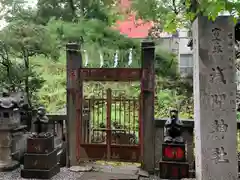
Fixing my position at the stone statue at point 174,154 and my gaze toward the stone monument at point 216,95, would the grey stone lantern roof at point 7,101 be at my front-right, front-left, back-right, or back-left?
back-right

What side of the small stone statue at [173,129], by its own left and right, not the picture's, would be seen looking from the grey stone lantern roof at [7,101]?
right

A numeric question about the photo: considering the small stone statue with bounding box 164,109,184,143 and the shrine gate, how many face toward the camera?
2

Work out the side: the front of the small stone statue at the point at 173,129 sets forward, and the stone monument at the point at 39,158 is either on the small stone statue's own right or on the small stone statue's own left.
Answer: on the small stone statue's own right

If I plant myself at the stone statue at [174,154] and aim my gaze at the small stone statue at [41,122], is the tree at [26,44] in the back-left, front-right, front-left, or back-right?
front-right

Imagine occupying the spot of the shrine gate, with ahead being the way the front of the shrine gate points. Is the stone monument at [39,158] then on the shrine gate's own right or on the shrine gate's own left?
on the shrine gate's own right

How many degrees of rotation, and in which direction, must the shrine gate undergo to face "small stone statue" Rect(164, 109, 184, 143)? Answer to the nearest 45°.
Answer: approximately 45° to its left

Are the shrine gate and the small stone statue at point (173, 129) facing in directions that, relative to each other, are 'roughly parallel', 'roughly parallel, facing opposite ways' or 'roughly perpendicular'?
roughly parallel

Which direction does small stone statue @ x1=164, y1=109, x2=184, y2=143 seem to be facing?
toward the camera

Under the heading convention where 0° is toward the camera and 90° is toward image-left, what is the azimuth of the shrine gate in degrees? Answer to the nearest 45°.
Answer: approximately 0°

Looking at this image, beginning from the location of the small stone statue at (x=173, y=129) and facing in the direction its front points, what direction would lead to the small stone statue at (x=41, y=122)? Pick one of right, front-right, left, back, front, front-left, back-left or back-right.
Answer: right

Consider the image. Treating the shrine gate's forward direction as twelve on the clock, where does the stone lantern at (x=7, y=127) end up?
The stone lantern is roughly at 3 o'clock from the shrine gate.

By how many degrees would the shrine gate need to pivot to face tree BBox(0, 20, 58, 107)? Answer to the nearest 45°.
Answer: approximately 135° to its right

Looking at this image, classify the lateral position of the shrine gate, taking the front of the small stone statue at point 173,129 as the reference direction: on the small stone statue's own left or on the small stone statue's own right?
on the small stone statue's own right

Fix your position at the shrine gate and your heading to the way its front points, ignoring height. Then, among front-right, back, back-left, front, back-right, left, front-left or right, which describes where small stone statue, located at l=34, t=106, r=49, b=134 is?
right

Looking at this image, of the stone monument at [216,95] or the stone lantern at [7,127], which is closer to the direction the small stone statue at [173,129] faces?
the stone monument
